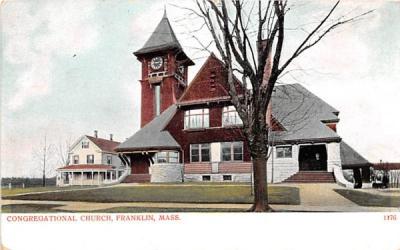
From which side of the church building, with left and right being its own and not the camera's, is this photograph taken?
front

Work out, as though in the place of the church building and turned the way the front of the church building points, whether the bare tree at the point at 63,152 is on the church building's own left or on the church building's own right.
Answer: on the church building's own right

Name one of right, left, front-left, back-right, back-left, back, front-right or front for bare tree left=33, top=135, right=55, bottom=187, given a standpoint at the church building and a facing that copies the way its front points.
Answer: right

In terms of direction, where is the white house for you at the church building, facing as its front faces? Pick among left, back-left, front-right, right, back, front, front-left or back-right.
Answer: right
